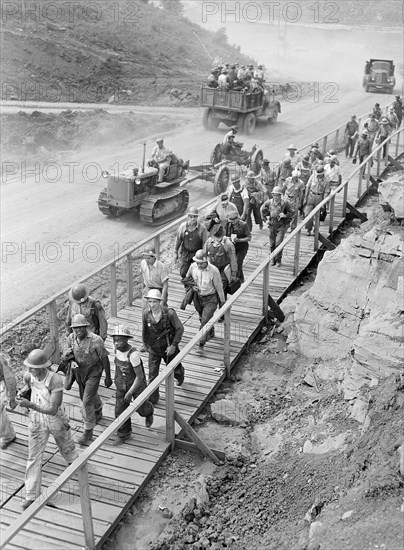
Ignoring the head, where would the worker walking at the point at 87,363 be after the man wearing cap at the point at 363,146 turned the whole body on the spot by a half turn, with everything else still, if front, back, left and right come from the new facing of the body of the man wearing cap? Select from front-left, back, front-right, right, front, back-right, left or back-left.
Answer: back-right

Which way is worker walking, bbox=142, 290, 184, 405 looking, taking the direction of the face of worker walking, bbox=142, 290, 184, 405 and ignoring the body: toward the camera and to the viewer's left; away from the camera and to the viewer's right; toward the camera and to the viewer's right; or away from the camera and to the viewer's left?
toward the camera and to the viewer's left

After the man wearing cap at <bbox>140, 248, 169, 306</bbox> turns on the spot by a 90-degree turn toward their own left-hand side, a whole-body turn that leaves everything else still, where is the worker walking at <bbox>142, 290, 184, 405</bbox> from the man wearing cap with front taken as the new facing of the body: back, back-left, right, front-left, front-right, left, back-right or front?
front-right

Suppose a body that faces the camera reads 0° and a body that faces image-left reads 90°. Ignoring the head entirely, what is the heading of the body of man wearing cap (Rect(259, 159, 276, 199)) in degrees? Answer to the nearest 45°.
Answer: approximately 45°

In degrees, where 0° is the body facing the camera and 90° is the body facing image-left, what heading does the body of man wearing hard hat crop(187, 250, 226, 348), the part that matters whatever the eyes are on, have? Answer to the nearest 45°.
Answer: approximately 45°

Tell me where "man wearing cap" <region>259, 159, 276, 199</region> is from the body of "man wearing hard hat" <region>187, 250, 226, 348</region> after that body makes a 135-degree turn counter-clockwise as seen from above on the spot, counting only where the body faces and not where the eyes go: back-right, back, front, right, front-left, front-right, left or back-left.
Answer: left

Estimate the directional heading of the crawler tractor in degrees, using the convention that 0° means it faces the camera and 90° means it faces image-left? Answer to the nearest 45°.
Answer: approximately 45°

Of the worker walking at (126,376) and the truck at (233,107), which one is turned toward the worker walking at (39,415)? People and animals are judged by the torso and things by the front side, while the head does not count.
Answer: the worker walking at (126,376)

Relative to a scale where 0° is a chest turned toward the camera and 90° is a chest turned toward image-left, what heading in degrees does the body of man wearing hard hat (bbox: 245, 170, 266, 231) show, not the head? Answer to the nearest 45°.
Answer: approximately 45°

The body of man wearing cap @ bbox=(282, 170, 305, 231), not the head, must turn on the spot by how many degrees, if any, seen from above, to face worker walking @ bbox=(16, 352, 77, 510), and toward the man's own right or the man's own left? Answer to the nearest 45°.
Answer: approximately 45° to the man's own left

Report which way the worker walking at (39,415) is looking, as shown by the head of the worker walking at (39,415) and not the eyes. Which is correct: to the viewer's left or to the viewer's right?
to the viewer's left

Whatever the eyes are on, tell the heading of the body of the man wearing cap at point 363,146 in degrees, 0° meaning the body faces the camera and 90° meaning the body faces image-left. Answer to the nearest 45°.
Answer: approximately 45°
